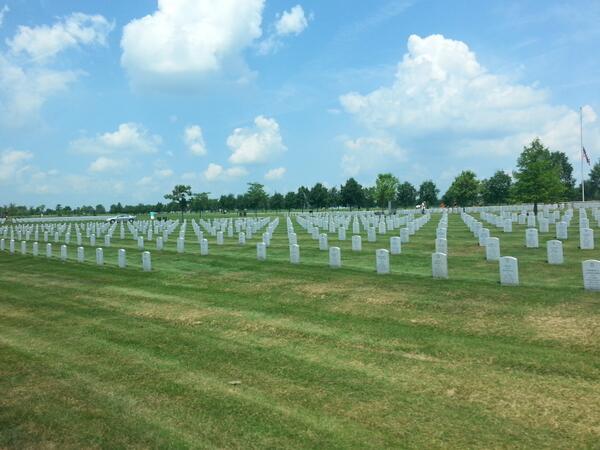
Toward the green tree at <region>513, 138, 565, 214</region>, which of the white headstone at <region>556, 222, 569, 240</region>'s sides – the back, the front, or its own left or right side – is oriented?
back

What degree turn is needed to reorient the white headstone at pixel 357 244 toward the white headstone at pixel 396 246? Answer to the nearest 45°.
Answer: approximately 45° to its left

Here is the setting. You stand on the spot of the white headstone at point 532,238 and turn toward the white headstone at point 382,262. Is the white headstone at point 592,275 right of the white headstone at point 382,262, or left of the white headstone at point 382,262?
left

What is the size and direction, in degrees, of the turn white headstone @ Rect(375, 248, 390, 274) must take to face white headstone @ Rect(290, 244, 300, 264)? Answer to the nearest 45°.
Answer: approximately 135° to its right

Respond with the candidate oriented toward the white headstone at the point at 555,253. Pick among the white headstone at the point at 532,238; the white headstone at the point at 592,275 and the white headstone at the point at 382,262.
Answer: the white headstone at the point at 532,238

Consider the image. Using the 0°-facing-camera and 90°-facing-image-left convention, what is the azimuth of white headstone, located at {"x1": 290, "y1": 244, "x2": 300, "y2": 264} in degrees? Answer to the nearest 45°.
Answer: approximately 0°

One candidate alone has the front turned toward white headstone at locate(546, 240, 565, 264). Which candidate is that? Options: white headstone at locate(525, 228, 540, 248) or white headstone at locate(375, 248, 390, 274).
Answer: white headstone at locate(525, 228, 540, 248)

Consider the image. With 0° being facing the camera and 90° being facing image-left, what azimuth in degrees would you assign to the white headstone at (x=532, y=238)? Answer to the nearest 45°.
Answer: approximately 0°

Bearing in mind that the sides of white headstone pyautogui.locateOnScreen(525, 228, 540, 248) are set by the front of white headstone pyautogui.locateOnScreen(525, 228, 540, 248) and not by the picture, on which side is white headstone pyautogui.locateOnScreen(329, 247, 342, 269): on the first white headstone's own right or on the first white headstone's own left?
on the first white headstone's own right

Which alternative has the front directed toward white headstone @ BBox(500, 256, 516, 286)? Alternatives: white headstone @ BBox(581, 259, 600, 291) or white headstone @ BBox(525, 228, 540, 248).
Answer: white headstone @ BBox(525, 228, 540, 248)
